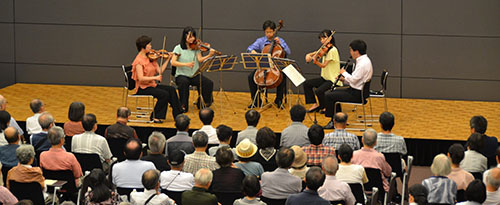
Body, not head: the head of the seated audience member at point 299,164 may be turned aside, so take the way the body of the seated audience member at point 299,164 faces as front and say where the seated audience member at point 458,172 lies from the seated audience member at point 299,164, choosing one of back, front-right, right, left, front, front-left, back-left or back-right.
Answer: right

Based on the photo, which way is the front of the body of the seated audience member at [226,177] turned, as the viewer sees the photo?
away from the camera

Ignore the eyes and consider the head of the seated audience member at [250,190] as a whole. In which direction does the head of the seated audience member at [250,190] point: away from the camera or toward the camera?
away from the camera

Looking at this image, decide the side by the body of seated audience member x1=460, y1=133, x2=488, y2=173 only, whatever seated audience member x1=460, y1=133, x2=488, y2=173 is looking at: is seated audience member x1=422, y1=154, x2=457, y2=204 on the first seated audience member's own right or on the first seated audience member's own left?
on the first seated audience member's own left

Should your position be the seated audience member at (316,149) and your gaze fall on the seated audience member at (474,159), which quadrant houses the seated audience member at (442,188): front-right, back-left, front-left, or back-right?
front-right

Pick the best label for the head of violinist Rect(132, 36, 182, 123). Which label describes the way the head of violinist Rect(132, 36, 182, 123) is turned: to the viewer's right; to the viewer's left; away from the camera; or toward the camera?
to the viewer's right

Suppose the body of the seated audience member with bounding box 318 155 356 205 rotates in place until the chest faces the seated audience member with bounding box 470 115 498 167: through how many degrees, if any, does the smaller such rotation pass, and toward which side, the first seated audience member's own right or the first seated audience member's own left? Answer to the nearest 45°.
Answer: approximately 45° to the first seated audience member's own right

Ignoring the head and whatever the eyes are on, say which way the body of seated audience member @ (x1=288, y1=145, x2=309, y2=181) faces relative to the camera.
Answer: away from the camera

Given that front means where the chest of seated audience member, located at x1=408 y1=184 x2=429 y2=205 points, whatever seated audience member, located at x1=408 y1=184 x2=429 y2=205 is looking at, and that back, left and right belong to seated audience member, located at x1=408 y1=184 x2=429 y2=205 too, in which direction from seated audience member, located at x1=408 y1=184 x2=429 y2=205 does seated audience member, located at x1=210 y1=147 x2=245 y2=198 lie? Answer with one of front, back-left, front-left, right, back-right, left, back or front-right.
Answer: front-left

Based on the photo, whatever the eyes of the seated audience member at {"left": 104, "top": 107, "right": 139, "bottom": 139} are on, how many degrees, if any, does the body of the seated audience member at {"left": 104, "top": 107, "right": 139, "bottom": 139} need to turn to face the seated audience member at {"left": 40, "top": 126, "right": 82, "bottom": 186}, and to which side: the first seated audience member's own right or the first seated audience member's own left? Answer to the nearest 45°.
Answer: approximately 135° to the first seated audience member's own left

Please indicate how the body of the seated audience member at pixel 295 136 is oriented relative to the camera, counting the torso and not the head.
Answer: away from the camera

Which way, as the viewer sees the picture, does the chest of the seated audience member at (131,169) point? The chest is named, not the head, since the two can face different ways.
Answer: away from the camera

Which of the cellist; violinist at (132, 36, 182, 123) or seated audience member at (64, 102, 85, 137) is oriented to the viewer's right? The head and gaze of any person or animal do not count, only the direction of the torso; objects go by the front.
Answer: the violinist

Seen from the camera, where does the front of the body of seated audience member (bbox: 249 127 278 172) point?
away from the camera

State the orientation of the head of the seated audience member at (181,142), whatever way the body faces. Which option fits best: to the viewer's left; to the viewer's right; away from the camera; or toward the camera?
away from the camera

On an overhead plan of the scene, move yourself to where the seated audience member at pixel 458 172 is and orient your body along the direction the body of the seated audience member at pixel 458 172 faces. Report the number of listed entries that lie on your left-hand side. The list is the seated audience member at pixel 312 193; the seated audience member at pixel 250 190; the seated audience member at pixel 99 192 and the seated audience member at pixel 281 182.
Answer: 4

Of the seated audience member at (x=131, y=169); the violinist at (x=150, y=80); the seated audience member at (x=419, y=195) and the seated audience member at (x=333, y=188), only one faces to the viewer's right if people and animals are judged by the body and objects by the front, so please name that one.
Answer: the violinist
